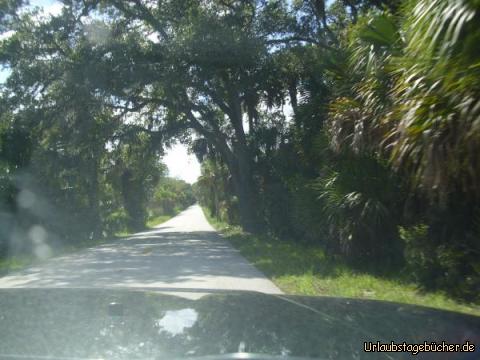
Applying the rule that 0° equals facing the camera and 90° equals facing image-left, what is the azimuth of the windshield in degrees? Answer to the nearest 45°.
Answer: approximately 180°
